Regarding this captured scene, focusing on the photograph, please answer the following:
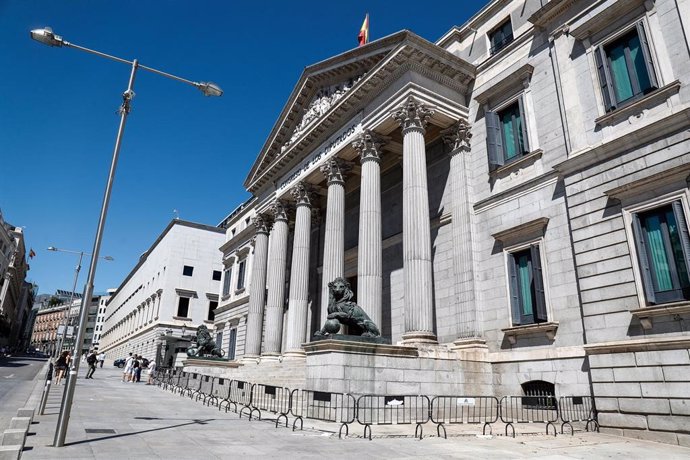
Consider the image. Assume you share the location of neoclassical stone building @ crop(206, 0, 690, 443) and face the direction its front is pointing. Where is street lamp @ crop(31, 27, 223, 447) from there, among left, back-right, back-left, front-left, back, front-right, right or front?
front

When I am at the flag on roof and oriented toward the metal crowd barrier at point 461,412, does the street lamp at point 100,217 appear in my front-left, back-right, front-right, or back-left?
front-right

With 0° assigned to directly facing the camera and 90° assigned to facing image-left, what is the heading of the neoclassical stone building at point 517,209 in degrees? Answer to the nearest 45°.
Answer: approximately 45°
